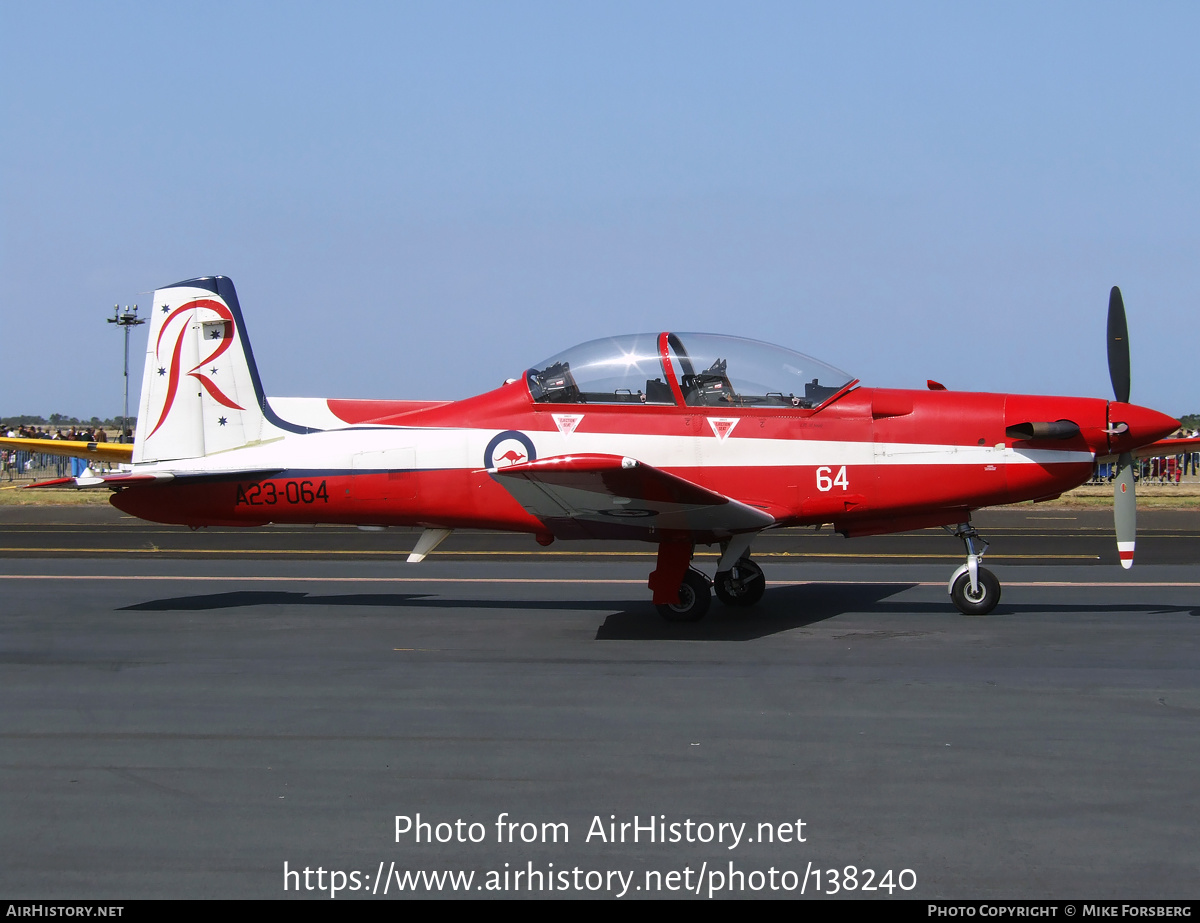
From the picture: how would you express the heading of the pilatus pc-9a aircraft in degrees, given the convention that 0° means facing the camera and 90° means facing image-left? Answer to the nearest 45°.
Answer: approximately 270°

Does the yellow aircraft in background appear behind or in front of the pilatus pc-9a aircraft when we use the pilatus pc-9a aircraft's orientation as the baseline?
behind
